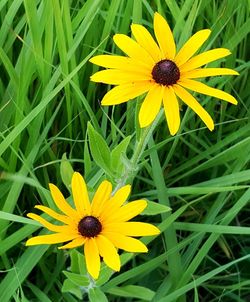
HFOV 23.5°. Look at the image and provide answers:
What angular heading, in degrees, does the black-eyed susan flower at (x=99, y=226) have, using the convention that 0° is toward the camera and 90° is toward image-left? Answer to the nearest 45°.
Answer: approximately 0°

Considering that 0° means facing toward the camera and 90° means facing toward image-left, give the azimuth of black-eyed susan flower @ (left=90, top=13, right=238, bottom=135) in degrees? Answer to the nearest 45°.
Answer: approximately 0°

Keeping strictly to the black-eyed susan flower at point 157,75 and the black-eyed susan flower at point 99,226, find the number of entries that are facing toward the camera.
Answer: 2
